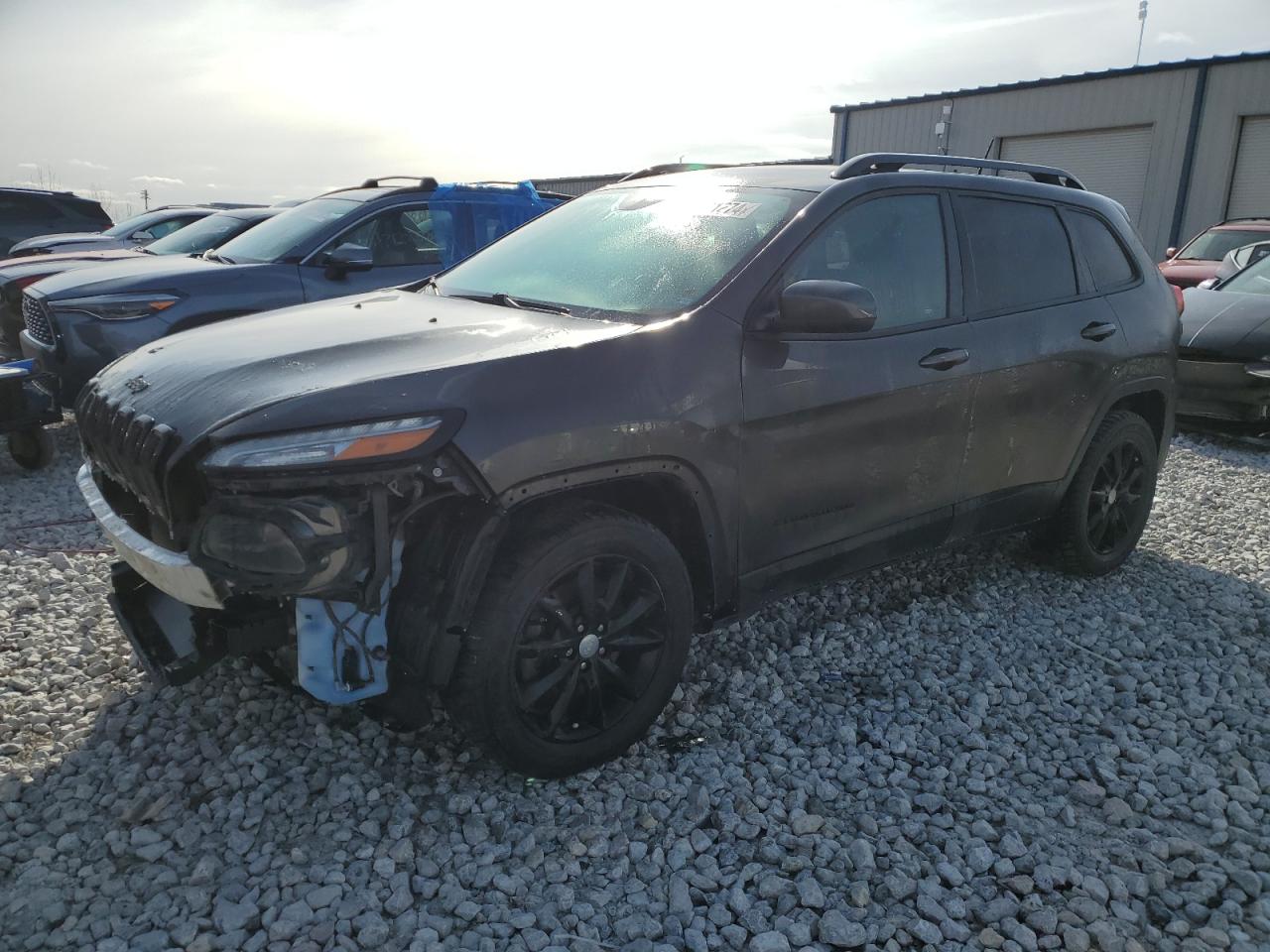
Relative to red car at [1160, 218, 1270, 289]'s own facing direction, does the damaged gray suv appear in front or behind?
in front

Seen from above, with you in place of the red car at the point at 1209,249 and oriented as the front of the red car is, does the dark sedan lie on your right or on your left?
on your left

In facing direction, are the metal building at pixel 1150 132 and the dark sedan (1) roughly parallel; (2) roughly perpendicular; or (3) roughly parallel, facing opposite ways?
roughly parallel

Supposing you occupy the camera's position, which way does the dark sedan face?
facing the viewer and to the left of the viewer

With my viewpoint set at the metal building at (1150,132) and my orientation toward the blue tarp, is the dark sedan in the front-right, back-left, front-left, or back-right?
front-left

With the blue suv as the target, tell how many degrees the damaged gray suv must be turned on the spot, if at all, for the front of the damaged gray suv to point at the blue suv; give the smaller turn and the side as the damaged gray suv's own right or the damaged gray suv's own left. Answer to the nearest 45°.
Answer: approximately 90° to the damaged gray suv's own right

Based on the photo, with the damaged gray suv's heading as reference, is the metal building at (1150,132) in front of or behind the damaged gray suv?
behind

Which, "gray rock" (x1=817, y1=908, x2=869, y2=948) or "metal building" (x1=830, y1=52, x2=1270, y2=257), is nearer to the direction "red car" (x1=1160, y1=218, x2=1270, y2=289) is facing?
the gray rock

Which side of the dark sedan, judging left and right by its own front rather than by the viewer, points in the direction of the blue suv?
front

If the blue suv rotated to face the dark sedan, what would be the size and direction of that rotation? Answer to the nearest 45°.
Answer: approximately 135° to its left

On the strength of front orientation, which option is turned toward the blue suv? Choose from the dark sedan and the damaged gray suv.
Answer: the dark sedan

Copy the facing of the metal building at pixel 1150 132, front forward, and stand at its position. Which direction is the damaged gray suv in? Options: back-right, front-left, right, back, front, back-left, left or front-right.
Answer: front-left

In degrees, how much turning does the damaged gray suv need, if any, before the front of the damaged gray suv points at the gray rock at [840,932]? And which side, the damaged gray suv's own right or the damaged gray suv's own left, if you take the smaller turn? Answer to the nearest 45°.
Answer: approximately 90° to the damaged gray suv's own left

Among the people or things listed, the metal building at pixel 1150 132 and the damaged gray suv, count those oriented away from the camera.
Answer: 0

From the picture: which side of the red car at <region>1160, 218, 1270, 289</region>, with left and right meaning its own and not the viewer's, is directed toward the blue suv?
front
